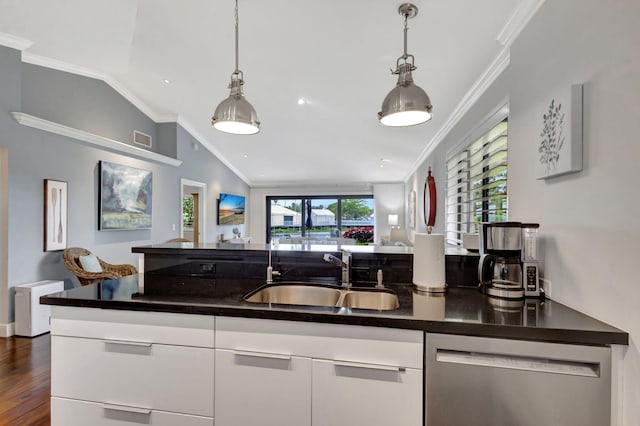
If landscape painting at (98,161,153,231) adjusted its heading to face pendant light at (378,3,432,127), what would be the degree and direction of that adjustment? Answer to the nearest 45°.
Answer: approximately 45° to its right

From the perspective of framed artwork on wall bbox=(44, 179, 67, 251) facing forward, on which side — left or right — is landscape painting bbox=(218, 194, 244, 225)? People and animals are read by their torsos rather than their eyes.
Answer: on its left

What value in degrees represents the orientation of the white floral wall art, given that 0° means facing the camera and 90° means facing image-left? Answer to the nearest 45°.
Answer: approximately 45°

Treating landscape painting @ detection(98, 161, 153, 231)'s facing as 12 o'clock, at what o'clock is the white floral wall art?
The white floral wall art is roughly at 1 o'clock from the landscape painting.

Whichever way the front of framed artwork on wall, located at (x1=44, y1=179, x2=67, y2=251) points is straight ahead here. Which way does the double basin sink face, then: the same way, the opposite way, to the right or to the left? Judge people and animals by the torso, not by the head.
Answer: to the right
